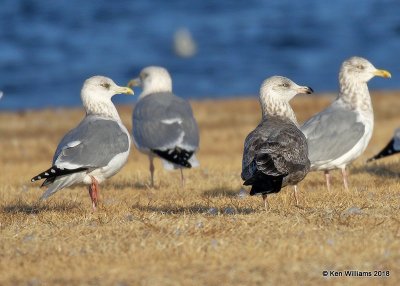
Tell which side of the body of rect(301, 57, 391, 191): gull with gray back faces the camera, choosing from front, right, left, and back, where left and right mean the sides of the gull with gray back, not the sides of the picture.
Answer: right

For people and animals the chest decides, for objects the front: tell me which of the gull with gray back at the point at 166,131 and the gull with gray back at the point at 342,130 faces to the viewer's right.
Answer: the gull with gray back at the point at 342,130

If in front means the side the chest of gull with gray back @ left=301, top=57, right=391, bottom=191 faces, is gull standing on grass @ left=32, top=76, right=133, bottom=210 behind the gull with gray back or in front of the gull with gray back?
behind

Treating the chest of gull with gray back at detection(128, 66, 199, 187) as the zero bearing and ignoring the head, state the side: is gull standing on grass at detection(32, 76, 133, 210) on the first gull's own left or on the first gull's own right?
on the first gull's own left

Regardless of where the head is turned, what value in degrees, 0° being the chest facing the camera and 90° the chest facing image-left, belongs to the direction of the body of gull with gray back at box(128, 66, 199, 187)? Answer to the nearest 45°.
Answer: approximately 135°

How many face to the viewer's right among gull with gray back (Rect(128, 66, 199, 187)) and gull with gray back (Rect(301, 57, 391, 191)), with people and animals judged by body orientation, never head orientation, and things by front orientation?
1

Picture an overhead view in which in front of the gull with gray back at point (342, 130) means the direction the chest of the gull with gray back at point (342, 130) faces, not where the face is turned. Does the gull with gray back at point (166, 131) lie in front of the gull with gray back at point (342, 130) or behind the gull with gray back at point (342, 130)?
behind
